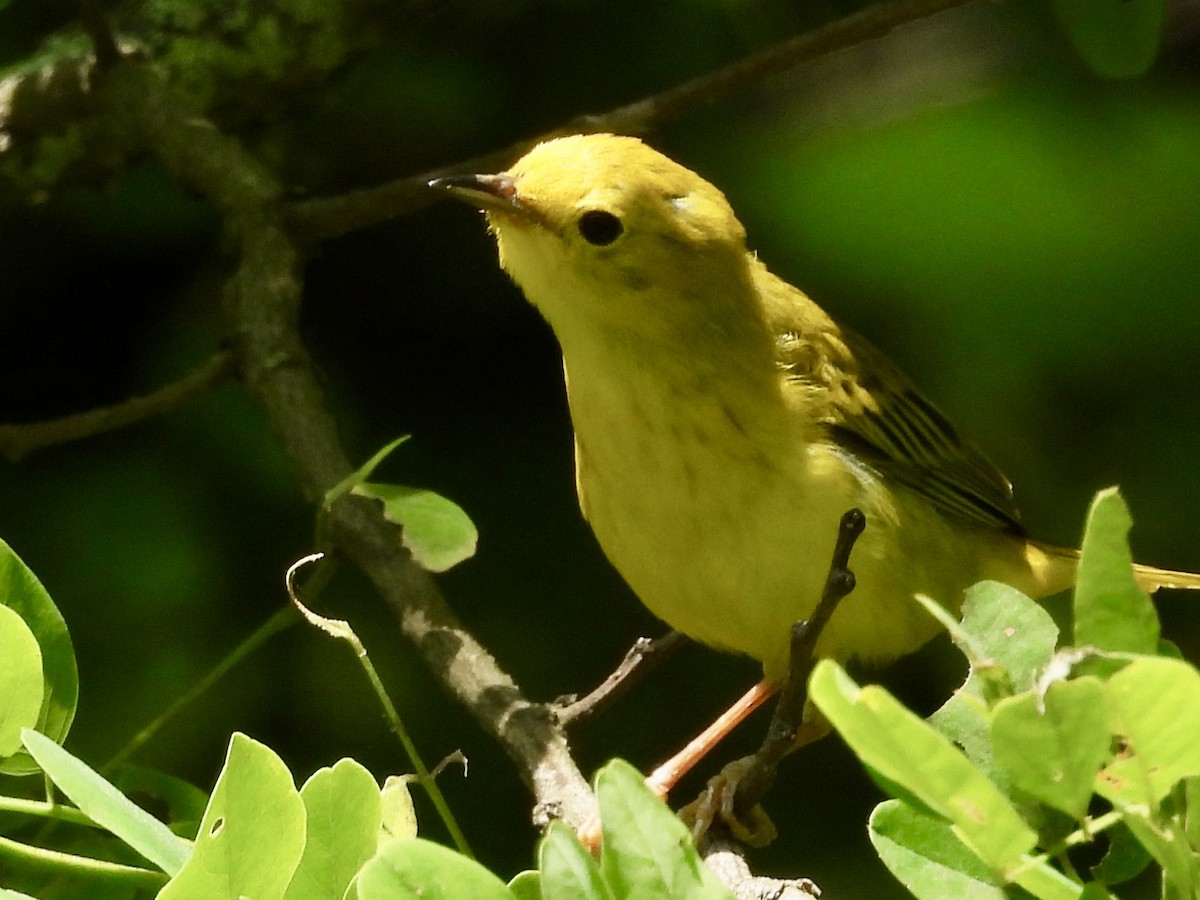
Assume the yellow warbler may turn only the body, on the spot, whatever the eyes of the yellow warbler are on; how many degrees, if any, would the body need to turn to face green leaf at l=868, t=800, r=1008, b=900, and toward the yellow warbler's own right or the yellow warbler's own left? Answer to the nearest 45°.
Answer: approximately 45° to the yellow warbler's own left

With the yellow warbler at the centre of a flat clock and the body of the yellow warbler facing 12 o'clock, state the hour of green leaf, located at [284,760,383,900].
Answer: The green leaf is roughly at 11 o'clock from the yellow warbler.

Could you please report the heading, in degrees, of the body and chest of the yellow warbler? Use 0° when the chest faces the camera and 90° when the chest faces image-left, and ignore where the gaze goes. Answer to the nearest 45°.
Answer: approximately 45°
